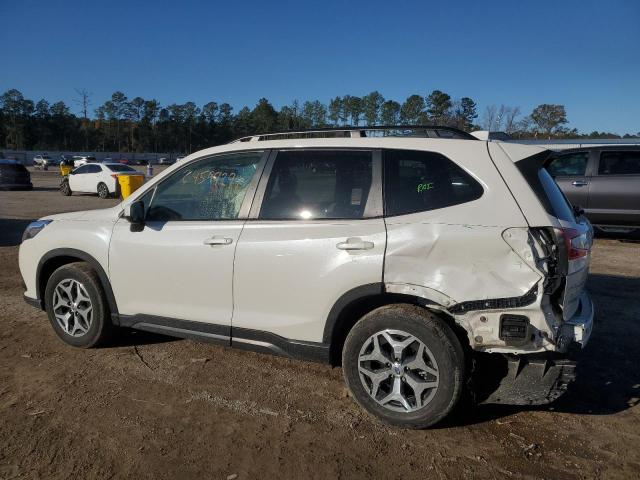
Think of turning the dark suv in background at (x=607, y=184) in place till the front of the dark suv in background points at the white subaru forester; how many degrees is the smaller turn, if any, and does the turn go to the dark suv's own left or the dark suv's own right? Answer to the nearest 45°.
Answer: approximately 90° to the dark suv's own left

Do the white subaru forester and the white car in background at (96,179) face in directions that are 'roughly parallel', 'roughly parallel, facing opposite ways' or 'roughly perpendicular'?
roughly parallel

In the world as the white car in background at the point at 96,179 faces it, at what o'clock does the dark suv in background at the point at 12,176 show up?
The dark suv in background is roughly at 12 o'clock from the white car in background.

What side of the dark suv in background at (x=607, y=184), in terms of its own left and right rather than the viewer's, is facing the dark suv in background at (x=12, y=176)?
front

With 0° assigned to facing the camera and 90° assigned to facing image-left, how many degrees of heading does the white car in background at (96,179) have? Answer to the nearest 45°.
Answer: approximately 135°

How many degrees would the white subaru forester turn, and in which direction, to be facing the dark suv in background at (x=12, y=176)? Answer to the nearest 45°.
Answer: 0° — it already faces it

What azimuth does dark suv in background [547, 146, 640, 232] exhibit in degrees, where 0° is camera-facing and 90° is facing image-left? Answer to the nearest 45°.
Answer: approximately 90°

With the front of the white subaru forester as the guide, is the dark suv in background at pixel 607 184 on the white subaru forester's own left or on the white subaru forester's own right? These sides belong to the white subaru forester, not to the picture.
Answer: on the white subaru forester's own right

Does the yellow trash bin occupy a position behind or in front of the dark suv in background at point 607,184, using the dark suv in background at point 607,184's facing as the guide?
in front

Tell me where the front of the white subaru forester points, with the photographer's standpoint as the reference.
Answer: facing away from the viewer and to the left of the viewer

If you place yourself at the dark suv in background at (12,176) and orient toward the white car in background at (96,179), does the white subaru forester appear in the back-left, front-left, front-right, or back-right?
front-right
